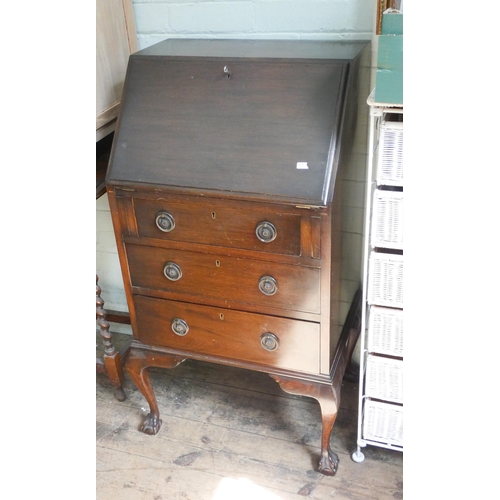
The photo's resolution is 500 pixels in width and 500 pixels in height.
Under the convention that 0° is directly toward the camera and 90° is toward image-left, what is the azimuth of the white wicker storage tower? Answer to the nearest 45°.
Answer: approximately 0°

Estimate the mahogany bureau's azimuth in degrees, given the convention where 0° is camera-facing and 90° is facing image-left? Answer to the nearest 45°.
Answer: approximately 0°

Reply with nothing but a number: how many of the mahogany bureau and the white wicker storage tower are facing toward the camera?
2
